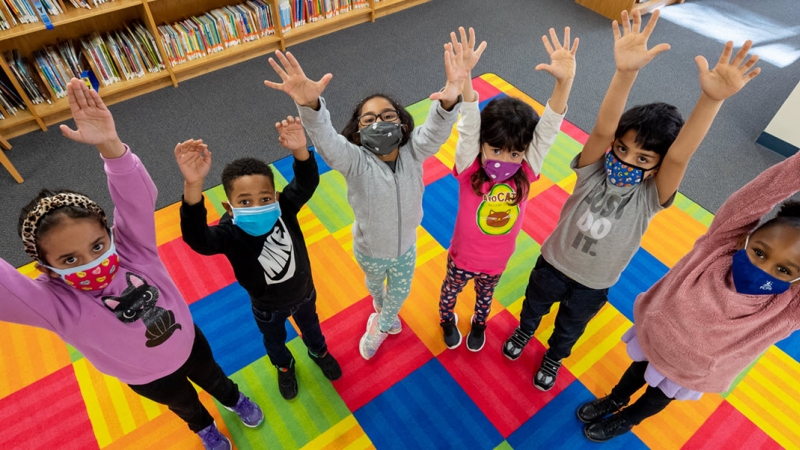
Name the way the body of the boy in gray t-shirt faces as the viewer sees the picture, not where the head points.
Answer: toward the camera

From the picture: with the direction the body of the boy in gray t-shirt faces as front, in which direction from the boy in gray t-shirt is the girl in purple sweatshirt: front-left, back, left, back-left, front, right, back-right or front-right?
front-right

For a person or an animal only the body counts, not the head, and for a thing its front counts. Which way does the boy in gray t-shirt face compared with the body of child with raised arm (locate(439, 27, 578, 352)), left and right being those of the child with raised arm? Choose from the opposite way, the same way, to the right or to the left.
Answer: the same way

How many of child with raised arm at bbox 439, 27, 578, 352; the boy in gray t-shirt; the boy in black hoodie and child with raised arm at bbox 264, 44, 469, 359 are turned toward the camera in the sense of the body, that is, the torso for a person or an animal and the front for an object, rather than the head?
4

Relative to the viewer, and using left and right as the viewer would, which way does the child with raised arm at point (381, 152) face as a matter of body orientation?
facing the viewer

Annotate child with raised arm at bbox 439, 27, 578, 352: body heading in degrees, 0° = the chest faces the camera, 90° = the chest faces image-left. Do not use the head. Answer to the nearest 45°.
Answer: approximately 0°

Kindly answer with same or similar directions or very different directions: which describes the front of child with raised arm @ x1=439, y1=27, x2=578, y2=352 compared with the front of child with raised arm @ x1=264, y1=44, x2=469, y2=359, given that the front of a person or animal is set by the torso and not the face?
same or similar directions

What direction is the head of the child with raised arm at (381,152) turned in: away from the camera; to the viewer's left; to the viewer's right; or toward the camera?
toward the camera

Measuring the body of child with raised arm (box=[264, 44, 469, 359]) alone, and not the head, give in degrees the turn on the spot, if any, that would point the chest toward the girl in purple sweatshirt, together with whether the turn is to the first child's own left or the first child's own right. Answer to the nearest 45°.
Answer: approximately 45° to the first child's own right

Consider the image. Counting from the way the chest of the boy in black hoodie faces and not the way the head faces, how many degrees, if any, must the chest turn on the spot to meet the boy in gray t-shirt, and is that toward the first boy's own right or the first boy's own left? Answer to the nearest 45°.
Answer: approximately 90° to the first boy's own left

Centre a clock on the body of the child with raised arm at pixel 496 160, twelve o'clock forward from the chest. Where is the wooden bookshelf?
The wooden bookshelf is roughly at 4 o'clock from the child with raised arm.

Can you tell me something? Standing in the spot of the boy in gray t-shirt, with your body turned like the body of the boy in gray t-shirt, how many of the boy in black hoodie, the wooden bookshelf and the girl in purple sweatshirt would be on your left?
0

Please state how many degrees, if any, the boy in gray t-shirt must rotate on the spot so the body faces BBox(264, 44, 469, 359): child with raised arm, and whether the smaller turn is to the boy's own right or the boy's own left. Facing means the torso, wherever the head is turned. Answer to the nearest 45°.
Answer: approximately 45° to the boy's own right

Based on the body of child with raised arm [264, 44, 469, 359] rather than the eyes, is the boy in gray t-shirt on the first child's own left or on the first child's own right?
on the first child's own left

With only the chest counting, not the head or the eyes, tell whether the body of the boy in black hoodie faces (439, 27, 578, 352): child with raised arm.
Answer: no

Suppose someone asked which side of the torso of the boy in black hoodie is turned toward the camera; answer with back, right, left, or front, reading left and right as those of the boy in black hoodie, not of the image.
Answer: front

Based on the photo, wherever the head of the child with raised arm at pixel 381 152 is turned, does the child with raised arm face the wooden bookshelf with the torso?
no
